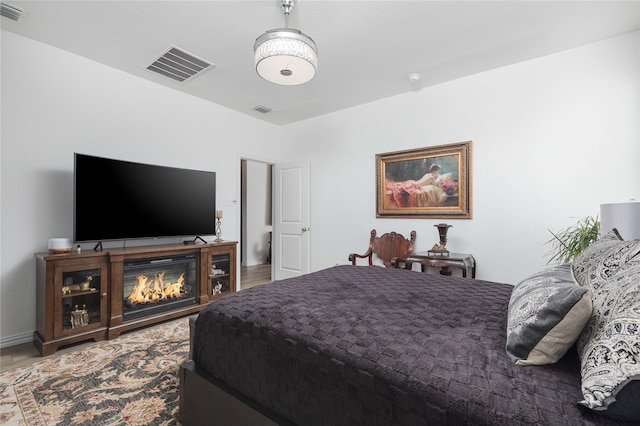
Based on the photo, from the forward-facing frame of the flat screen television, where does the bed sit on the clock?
The bed is roughly at 1 o'clock from the flat screen television.

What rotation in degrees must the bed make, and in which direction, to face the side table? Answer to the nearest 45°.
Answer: approximately 45° to its right

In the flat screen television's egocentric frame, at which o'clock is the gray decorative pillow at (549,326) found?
The gray decorative pillow is roughly at 1 o'clock from the flat screen television.

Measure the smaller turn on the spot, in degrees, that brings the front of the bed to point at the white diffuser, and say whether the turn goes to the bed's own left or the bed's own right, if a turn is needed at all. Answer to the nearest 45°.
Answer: approximately 45° to the bed's own left

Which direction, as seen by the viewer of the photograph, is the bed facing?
facing away from the viewer and to the left of the viewer

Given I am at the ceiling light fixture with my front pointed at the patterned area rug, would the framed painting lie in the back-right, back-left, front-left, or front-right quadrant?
back-right

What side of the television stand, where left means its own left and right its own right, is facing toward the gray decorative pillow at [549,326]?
front

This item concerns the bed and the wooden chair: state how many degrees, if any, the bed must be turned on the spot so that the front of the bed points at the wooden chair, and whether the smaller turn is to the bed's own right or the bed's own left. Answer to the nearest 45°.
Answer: approximately 45° to the bed's own right

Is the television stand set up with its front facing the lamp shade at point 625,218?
yes

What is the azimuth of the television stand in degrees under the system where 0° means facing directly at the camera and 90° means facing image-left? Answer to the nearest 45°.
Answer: approximately 315°

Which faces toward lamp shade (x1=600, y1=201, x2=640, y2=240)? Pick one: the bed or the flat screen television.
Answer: the flat screen television
